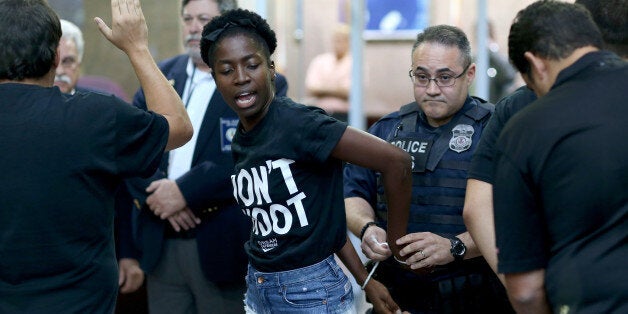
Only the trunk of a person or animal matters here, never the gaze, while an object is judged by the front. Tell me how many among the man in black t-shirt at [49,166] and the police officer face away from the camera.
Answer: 1

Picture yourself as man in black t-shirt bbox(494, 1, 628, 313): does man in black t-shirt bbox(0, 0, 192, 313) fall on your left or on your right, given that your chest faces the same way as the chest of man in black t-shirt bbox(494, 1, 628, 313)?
on your left

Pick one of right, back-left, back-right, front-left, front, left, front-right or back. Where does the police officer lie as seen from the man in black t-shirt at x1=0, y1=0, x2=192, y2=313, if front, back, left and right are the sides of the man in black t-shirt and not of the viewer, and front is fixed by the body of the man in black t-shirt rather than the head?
right

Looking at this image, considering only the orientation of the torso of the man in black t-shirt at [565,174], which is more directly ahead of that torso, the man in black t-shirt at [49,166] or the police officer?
the police officer

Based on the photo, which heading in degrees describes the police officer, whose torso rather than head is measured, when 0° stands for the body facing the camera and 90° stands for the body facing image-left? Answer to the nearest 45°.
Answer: approximately 45°

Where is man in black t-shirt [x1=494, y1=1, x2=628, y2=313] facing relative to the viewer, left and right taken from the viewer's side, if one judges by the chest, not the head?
facing away from the viewer and to the left of the viewer

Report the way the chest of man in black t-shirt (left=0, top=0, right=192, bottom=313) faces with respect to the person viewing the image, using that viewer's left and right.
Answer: facing away from the viewer
